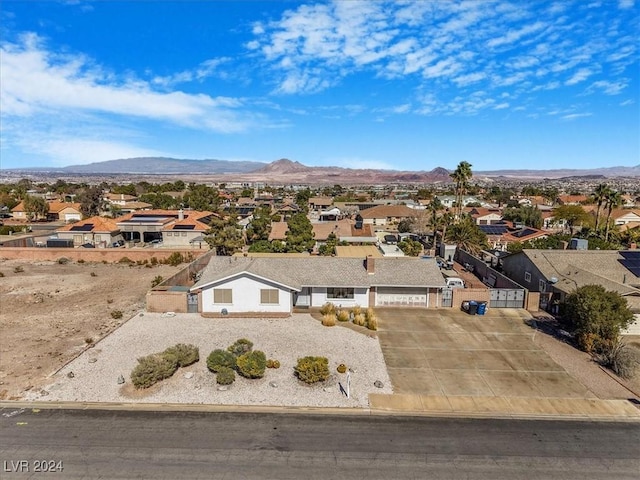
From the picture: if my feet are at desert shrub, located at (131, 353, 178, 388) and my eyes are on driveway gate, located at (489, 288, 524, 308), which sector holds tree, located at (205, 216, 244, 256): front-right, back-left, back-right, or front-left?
front-left

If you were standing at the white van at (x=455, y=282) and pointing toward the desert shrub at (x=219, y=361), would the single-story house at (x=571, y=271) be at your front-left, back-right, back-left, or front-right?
back-left

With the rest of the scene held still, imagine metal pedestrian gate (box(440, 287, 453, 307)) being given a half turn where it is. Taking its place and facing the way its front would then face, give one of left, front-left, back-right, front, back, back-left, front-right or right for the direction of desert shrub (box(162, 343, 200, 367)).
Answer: back-left

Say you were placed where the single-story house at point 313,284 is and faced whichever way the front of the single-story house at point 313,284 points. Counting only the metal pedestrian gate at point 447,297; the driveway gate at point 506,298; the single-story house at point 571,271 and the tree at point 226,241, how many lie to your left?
3

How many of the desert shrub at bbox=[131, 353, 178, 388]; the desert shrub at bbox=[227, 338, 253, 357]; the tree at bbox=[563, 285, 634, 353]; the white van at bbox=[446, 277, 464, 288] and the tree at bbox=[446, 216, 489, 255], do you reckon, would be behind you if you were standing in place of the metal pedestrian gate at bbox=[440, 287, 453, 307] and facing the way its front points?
2

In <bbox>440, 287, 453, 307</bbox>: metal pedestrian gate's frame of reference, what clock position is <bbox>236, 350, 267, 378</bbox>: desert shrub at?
The desert shrub is roughly at 1 o'clock from the metal pedestrian gate.

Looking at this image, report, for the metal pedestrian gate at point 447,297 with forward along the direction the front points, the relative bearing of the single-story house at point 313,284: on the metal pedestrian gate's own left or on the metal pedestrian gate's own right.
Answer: on the metal pedestrian gate's own right

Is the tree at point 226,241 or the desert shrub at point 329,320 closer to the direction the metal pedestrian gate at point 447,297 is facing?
the desert shrub

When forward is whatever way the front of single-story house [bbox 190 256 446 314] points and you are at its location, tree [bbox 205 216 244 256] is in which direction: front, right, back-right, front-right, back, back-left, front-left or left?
back-right

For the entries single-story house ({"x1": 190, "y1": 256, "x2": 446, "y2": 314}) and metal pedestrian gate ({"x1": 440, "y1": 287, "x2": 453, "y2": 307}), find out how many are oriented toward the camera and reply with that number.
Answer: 2

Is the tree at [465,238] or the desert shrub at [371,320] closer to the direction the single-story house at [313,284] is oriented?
the desert shrub

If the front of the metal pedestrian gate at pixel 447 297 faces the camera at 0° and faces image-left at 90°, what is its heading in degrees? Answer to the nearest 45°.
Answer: approximately 0°

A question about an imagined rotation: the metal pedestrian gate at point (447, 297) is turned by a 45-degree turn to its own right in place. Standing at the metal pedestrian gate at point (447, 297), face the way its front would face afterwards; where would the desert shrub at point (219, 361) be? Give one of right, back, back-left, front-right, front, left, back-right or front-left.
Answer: front

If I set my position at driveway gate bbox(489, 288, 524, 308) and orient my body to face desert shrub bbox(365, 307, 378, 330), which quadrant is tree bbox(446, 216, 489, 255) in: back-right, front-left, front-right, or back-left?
back-right

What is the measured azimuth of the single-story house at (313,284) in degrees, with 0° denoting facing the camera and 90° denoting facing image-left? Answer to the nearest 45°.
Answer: approximately 0°
